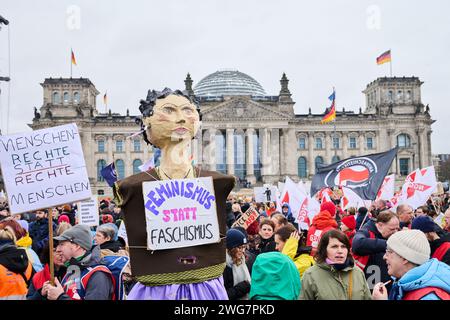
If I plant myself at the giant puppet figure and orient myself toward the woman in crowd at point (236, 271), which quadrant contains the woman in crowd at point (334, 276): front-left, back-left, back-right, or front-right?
front-right

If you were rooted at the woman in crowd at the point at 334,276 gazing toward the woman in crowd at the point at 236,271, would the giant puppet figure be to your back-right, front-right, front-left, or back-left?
front-left

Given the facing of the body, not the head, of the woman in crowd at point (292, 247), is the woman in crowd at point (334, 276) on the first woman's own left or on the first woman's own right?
on the first woman's own left

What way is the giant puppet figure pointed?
toward the camera

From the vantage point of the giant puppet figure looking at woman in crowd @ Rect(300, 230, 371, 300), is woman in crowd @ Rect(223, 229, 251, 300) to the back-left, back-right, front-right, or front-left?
front-left
